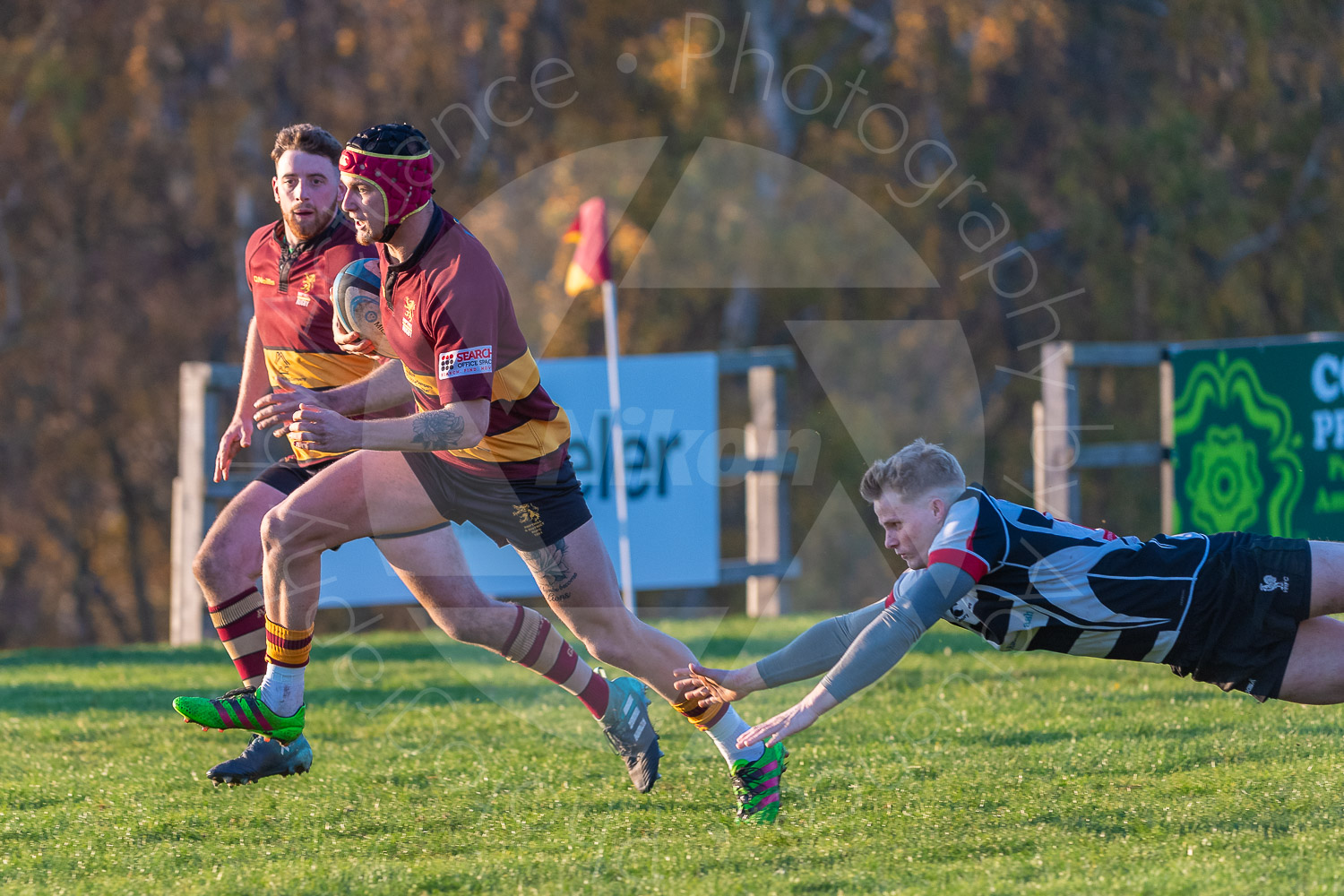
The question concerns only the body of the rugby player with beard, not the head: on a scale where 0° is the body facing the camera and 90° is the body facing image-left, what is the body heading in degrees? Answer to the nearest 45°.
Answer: approximately 45°

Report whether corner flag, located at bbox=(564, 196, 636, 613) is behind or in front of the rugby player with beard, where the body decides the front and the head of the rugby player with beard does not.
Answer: behind

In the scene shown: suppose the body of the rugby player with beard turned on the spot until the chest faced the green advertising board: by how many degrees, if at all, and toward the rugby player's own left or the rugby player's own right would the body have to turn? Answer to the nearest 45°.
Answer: approximately 180°
